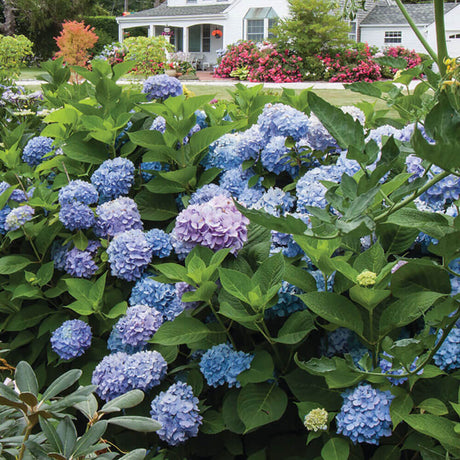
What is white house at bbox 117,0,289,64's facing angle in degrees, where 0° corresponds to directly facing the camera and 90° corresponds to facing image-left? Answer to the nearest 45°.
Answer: approximately 0°

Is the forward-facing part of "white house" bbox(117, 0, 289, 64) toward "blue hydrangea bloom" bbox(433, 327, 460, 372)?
yes

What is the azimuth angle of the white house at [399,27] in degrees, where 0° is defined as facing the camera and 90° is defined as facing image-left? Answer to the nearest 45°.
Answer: approximately 0°

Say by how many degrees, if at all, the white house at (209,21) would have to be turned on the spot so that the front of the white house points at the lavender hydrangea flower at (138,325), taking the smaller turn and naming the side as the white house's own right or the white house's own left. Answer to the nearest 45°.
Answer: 0° — it already faces it

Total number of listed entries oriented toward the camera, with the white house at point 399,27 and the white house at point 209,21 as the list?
2

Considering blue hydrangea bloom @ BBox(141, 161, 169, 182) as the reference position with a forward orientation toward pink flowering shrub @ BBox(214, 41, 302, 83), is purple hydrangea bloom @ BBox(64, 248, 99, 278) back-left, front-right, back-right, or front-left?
back-left
